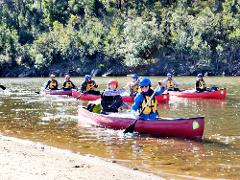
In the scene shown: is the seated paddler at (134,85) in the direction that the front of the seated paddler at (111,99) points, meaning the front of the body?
no

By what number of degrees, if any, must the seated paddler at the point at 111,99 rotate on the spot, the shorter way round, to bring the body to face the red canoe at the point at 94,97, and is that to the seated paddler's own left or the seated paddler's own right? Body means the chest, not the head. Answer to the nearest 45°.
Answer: approximately 135° to the seated paddler's own left

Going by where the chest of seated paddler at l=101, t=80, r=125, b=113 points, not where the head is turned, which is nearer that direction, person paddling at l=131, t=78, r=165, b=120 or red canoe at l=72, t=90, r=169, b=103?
the person paddling

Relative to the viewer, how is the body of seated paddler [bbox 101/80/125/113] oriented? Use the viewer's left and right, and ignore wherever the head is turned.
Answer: facing the viewer and to the right of the viewer
